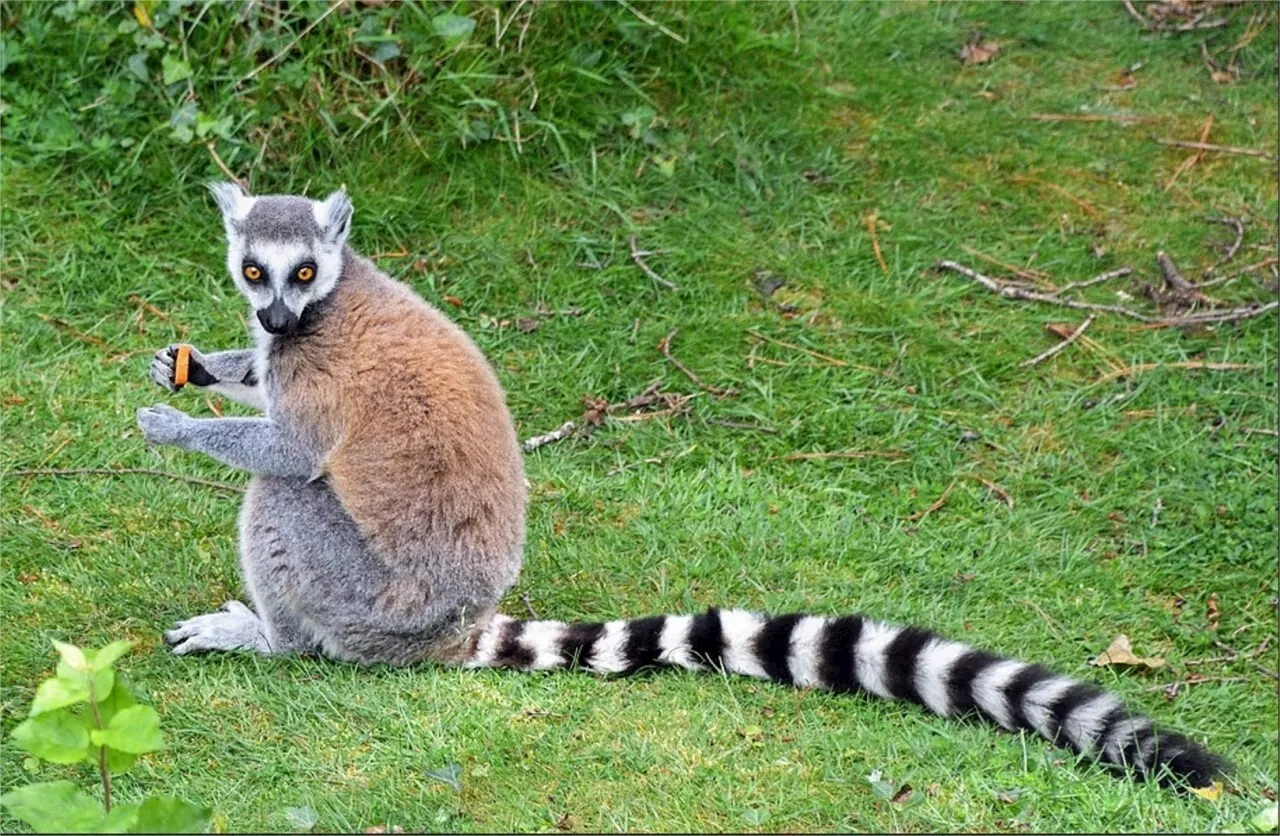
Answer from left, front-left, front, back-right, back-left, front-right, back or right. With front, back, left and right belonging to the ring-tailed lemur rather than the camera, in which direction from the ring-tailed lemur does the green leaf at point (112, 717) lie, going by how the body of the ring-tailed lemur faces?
left

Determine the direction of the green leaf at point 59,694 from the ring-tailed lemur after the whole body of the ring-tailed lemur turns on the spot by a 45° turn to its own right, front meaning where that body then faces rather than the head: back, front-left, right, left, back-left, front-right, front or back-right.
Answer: back-left

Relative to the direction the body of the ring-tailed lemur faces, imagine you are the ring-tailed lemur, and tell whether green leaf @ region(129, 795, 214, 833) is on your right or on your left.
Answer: on your left

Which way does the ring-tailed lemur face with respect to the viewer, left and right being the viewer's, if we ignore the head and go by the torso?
facing to the left of the viewer

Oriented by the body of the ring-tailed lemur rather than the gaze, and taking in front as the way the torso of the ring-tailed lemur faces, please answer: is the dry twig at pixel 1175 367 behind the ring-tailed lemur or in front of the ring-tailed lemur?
behind

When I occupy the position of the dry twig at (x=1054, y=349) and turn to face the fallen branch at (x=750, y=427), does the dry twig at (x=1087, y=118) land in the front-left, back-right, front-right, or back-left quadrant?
back-right

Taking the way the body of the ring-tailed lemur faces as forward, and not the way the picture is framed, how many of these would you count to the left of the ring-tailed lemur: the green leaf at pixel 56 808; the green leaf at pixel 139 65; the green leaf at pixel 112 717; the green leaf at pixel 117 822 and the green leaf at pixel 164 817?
4

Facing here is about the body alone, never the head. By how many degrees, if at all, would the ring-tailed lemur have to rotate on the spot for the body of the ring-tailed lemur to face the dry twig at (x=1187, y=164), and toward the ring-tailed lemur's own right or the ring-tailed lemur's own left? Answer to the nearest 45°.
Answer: approximately 135° to the ring-tailed lemur's own right

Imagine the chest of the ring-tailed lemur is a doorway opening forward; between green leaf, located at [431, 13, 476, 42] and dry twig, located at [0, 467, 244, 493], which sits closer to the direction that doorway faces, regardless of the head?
the dry twig

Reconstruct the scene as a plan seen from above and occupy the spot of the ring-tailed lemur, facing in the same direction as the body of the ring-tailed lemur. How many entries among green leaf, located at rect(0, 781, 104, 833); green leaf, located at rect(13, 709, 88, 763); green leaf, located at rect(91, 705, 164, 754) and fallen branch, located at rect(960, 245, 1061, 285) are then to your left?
3

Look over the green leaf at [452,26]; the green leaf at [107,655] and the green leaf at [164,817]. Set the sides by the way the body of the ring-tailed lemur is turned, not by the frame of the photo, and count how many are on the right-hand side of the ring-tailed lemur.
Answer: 1

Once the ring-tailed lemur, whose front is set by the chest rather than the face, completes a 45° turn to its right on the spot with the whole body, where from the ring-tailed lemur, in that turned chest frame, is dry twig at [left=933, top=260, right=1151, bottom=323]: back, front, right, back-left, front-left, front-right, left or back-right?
right
